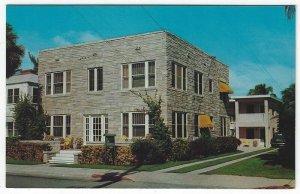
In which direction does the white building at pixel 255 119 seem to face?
toward the camera

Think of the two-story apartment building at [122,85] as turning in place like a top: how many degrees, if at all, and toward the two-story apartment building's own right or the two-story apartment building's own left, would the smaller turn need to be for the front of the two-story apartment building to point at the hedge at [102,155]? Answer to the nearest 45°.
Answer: approximately 45° to the two-story apartment building's own left

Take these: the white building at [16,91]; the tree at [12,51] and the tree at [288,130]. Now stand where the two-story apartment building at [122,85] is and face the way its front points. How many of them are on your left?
1

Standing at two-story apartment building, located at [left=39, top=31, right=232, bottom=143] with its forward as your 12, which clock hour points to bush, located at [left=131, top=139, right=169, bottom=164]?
The bush is roughly at 10 o'clock from the two-story apartment building.

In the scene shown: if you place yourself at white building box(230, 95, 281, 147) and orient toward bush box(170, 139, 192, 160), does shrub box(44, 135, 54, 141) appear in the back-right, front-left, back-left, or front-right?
front-right

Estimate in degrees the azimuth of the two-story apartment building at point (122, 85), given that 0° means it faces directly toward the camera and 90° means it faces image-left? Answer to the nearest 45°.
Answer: approximately 45°

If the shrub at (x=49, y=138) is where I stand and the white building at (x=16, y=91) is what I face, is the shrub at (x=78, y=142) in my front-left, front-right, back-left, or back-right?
back-right

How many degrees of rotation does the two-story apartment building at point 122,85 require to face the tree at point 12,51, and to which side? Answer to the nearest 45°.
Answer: approximately 90° to its right
